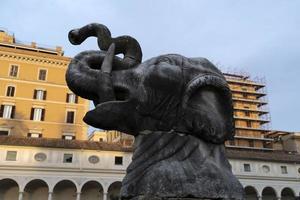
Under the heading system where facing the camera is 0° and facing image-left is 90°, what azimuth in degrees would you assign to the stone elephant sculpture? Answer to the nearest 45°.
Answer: approximately 90°
